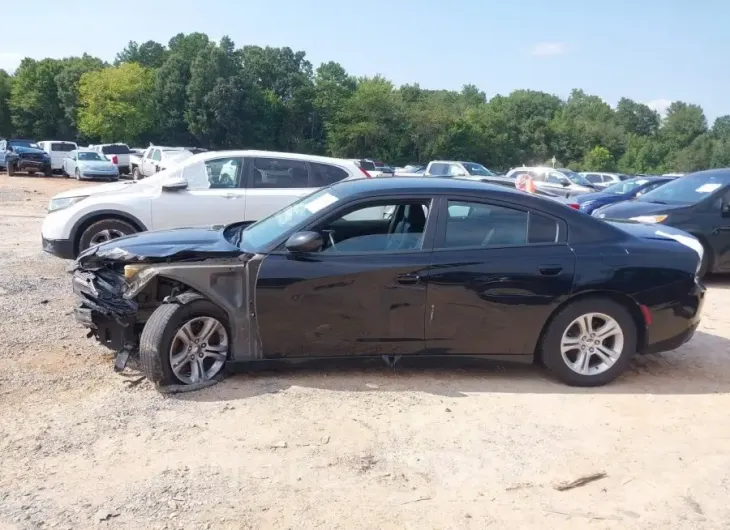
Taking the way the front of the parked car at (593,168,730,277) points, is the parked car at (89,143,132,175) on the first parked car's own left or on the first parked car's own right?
on the first parked car's own right

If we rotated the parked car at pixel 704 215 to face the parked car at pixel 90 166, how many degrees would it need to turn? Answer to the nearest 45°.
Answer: approximately 90° to its right

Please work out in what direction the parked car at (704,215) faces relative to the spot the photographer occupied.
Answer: facing the viewer and to the left of the viewer

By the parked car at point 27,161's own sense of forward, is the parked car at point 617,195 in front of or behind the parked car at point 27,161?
in front

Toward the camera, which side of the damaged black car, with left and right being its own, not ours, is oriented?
left

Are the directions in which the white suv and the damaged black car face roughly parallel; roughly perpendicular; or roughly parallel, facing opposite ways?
roughly parallel

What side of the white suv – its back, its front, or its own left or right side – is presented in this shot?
left

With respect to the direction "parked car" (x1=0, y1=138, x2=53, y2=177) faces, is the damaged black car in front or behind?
in front

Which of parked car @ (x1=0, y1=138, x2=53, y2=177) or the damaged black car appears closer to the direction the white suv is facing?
the parked car

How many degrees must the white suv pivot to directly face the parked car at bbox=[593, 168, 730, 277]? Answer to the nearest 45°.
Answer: approximately 180°

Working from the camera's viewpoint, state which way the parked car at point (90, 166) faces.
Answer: facing the viewer and to the right of the viewer
